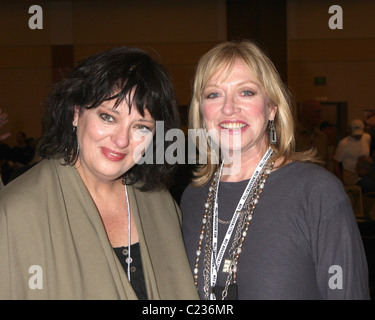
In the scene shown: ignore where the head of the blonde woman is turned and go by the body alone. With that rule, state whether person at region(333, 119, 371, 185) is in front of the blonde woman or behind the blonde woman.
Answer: behind

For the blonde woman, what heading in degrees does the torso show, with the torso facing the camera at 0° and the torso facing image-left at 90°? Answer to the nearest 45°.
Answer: approximately 45°

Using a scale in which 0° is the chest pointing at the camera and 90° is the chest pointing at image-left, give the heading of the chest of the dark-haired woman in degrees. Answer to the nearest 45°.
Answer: approximately 315°

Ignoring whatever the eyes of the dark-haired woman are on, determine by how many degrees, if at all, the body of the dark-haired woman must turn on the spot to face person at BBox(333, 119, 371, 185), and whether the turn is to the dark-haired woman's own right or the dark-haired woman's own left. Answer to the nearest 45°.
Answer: approximately 90° to the dark-haired woman's own left

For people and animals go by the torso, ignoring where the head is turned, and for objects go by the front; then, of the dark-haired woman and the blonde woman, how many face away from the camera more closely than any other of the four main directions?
0

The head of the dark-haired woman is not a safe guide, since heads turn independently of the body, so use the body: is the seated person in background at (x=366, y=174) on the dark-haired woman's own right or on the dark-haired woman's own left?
on the dark-haired woman's own left
